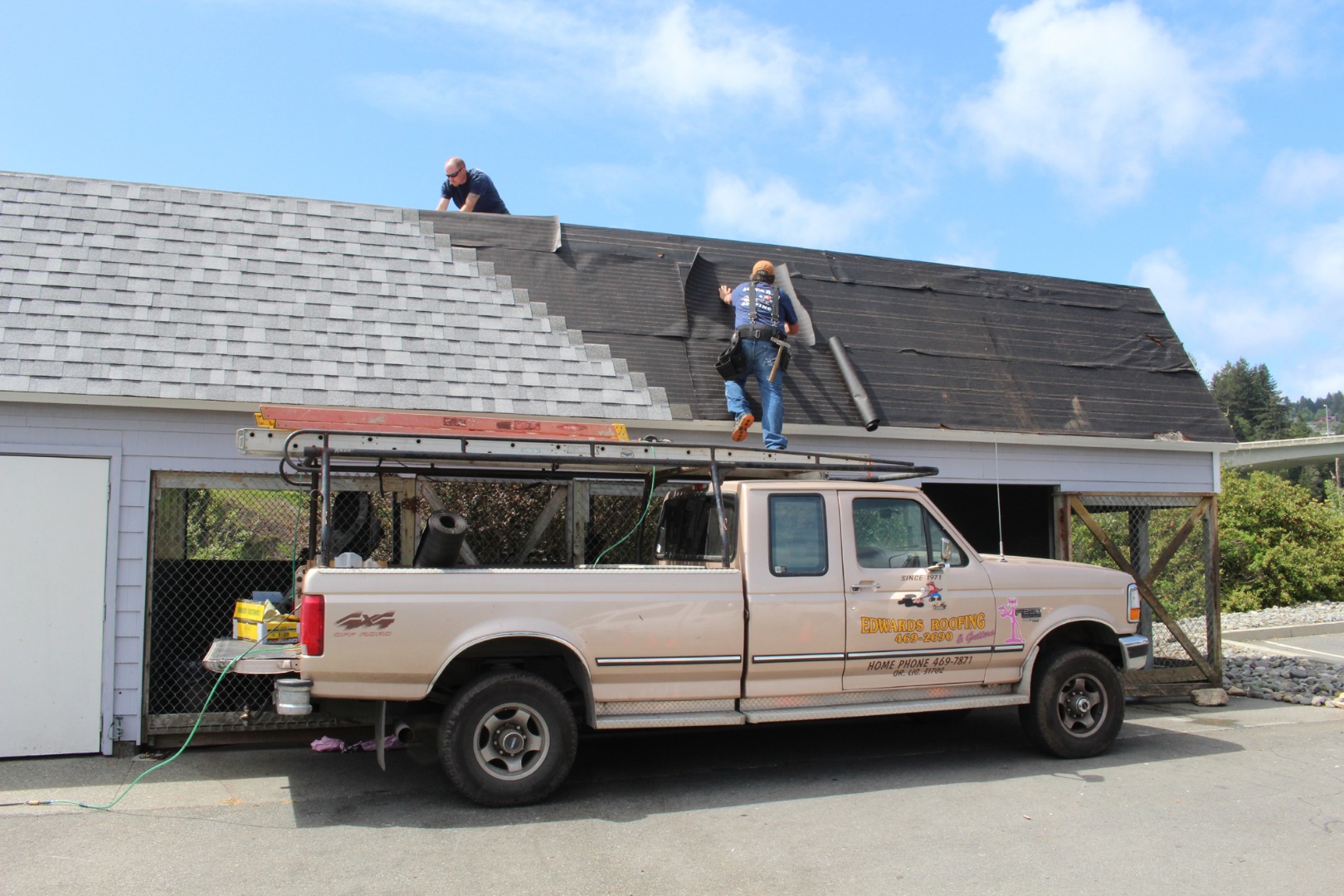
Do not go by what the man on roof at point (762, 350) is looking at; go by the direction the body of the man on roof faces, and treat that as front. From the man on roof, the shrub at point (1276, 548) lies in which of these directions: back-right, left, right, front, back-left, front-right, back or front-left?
front-right

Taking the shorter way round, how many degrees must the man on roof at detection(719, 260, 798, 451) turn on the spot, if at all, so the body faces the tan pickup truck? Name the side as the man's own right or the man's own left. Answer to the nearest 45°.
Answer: approximately 180°

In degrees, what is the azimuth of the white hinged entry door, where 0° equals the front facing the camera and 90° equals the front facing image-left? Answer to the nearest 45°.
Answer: approximately 0°

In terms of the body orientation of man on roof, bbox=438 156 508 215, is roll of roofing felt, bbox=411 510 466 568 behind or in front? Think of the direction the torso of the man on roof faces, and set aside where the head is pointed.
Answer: in front

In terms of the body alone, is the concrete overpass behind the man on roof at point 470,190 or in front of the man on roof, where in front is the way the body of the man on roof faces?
behind

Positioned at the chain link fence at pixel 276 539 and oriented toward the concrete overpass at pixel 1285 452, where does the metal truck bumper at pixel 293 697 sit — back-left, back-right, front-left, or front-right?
back-right

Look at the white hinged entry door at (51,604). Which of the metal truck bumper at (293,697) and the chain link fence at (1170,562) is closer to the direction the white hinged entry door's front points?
the metal truck bumper

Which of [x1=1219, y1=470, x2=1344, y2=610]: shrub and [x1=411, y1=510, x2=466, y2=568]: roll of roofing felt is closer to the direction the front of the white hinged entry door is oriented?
the roll of roofing felt

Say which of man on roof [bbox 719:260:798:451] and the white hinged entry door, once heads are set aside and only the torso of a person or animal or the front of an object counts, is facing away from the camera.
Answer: the man on roof

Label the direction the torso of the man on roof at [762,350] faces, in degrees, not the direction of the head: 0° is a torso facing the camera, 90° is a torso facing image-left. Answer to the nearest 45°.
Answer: approximately 180°

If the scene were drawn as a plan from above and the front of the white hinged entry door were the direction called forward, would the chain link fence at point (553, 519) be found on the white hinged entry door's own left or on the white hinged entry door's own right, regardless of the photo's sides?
on the white hinged entry door's own left

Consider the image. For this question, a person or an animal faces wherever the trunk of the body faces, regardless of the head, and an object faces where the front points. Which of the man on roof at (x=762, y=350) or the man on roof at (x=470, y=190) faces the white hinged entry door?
the man on roof at (x=470, y=190)

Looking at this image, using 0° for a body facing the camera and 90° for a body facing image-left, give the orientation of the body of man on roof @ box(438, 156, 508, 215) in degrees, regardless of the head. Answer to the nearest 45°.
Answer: approximately 45°

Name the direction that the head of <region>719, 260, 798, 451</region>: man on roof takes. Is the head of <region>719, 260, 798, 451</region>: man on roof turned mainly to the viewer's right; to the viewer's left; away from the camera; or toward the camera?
away from the camera
